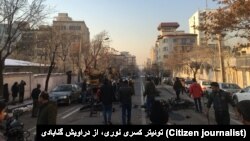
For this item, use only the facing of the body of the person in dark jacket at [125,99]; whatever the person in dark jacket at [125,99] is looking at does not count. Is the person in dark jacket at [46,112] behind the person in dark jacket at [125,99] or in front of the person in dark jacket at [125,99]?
behind

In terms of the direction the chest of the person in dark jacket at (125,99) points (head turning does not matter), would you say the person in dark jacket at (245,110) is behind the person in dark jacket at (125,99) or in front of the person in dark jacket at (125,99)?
behind

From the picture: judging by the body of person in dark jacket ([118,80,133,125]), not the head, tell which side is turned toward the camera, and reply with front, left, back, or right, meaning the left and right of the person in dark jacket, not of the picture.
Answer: back

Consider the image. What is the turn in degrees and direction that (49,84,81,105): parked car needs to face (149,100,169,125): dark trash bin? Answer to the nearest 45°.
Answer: approximately 45° to its left

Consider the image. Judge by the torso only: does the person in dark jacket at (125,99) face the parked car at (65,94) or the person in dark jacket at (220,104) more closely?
the parked car

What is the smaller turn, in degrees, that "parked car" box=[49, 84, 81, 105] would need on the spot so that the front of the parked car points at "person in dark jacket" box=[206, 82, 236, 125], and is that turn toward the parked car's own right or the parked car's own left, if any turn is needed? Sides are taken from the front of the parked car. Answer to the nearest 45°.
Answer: approximately 45° to the parked car's own left

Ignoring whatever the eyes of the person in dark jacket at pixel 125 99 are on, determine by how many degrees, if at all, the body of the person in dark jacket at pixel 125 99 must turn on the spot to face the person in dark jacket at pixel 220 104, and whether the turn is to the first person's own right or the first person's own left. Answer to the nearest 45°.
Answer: approximately 135° to the first person's own right

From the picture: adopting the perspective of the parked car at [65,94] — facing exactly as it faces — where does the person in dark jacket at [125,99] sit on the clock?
The person in dark jacket is roughly at 10 o'clock from the parked car.

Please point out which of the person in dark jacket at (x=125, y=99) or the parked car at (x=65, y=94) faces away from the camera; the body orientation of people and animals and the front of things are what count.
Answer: the person in dark jacket

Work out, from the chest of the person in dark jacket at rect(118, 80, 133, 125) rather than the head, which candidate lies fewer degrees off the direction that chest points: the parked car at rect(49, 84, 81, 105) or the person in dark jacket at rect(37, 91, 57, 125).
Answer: the parked car
